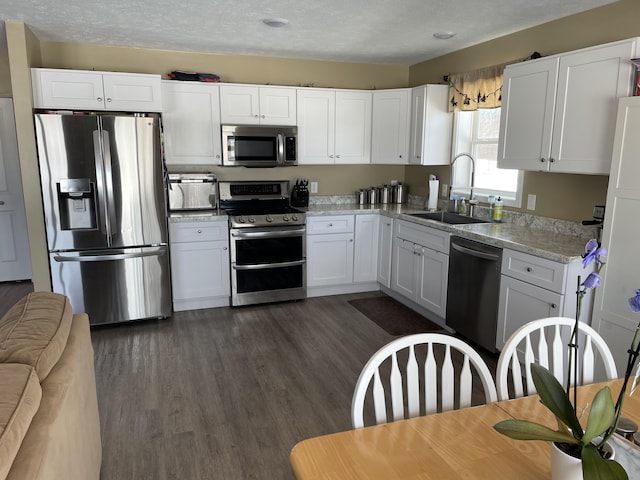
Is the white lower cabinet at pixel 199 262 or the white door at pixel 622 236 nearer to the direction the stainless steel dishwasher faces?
the white lower cabinet

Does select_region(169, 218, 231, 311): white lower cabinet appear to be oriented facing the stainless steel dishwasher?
no

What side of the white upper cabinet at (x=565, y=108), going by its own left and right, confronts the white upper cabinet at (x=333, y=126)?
right

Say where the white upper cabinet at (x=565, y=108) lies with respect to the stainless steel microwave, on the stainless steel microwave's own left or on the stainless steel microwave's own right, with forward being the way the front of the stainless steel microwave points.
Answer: on the stainless steel microwave's own left

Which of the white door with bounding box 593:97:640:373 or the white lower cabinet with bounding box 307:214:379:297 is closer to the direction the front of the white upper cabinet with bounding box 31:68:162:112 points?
the white door

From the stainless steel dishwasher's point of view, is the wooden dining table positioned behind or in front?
in front

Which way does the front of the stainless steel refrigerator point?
toward the camera

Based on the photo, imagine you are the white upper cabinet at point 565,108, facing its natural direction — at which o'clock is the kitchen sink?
The kitchen sink is roughly at 3 o'clock from the white upper cabinet.

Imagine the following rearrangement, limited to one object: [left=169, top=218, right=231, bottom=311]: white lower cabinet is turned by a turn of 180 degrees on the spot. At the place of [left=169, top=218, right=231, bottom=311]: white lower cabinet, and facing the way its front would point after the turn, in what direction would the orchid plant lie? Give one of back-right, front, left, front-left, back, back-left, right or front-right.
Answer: back

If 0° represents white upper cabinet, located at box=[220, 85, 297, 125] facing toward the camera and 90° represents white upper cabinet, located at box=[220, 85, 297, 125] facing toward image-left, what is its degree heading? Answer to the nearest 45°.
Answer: approximately 0°

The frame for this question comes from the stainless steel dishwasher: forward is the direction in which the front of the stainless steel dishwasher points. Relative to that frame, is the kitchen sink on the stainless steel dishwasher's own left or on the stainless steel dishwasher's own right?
on the stainless steel dishwasher's own right

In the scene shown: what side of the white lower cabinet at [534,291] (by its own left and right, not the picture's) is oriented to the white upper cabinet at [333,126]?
right

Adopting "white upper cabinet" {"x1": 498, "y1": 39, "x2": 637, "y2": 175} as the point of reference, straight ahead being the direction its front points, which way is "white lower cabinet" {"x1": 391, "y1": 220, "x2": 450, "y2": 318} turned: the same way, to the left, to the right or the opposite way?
the same way

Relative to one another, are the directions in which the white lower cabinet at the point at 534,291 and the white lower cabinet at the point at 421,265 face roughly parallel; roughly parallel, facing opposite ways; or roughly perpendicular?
roughly parallel

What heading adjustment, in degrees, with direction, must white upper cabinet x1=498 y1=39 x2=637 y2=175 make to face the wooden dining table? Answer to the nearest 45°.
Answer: approximately 45° to its left

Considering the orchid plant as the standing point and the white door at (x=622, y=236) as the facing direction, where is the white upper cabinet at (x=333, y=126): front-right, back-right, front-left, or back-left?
front-left

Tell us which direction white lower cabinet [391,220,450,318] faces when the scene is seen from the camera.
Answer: facing the viewer and to the left of the viewer

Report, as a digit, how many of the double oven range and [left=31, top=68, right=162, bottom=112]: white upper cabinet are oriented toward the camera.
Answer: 2

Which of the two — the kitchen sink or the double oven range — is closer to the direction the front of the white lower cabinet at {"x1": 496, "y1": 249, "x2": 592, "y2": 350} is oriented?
the double oven range

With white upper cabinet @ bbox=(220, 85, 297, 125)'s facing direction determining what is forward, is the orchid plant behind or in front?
in front

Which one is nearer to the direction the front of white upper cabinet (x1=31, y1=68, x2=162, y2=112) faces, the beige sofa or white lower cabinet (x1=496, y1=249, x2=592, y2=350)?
the beige sofa

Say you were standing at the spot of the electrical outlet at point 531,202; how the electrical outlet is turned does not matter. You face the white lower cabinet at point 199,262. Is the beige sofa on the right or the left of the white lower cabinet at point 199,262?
left

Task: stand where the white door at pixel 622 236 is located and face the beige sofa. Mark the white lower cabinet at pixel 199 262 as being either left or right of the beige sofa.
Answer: right
